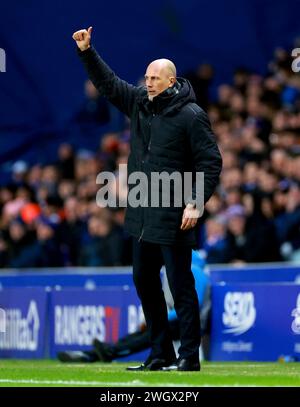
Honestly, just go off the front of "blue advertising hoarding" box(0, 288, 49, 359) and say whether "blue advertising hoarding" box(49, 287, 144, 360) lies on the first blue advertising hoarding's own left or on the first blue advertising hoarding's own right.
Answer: on the first blue advertising hoarding's own left

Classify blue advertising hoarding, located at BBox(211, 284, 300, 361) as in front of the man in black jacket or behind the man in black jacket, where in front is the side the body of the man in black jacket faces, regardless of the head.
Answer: behind

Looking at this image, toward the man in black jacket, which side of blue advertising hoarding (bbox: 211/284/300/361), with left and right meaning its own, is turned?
front

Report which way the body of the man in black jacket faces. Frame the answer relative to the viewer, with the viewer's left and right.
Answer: facing the viewer and to the left of the viewer

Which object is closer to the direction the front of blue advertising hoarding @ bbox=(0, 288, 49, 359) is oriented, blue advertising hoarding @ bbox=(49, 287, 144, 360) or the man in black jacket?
the man in black jacket

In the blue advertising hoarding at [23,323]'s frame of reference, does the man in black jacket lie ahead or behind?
ahead

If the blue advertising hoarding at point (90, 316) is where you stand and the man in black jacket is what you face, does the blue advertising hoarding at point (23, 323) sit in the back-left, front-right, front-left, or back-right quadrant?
back-right

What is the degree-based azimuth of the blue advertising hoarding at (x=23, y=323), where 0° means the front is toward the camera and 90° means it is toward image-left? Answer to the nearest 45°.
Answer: approximately 0°

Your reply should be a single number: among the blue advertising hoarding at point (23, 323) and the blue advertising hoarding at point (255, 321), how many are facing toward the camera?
2

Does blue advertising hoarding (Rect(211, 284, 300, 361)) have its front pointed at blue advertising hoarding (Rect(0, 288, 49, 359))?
no

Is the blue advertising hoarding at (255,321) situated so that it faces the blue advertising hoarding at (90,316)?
no

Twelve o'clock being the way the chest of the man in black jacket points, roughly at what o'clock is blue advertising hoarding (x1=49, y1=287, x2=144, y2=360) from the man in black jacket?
The blue advertising hoarding is roughly at 4 o'clock from the man in black jacket.

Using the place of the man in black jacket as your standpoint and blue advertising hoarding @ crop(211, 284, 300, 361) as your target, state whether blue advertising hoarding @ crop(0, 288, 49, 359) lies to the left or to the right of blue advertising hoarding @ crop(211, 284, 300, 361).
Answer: left

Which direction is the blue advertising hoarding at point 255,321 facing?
toward the camera
